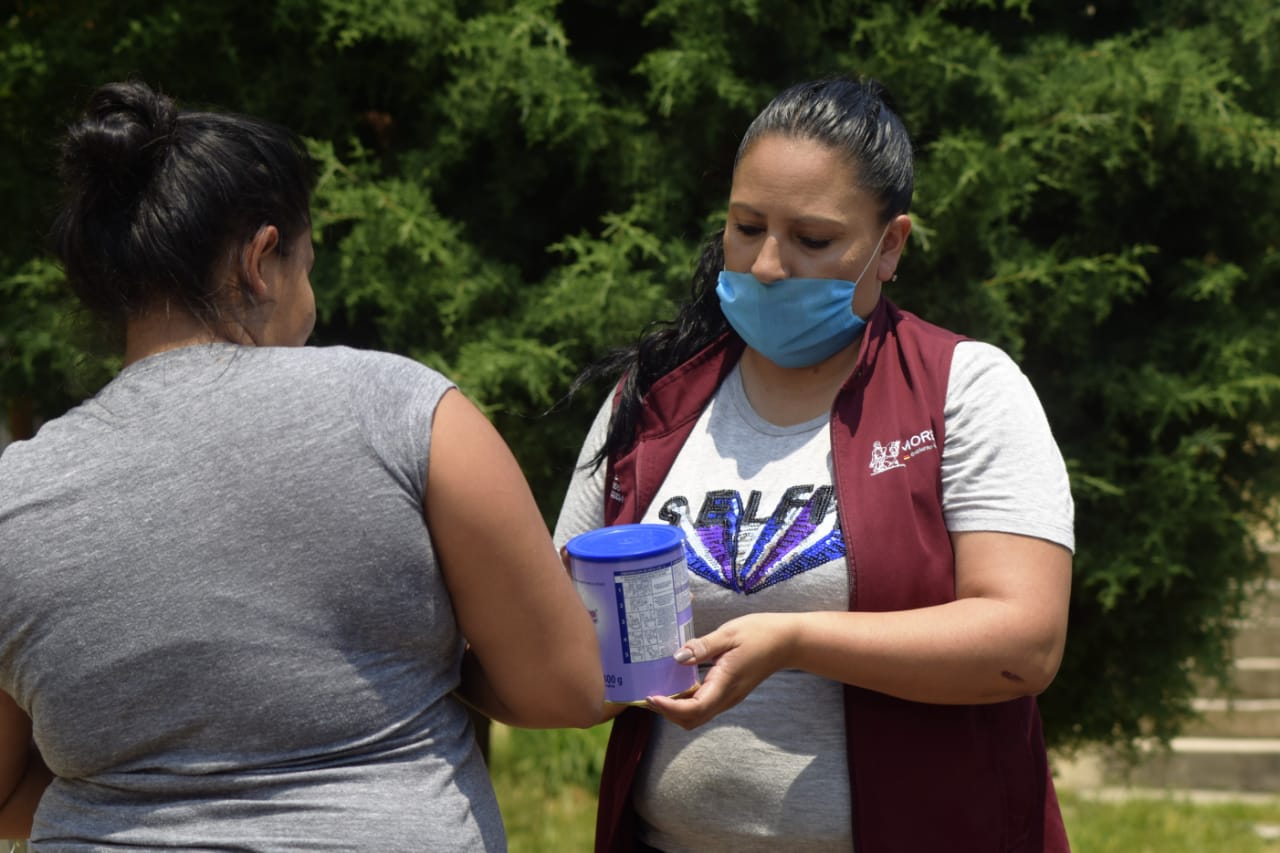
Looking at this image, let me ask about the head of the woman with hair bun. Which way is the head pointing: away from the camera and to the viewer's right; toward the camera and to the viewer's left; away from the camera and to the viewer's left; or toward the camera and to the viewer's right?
away from the camera and to the viewer's right

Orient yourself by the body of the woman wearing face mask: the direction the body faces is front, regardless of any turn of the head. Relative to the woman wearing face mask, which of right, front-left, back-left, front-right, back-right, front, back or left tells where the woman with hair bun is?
front

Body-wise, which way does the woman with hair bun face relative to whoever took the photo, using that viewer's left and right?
facing away from the viewer

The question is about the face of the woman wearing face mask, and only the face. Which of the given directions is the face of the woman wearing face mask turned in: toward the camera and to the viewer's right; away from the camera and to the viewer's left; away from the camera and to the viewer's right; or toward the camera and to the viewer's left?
toward the camera and to the viewer's left

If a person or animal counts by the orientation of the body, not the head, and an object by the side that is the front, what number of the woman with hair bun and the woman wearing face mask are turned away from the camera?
1

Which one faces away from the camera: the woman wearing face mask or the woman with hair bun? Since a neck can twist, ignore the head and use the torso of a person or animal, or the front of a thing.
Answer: the woman with hair bun

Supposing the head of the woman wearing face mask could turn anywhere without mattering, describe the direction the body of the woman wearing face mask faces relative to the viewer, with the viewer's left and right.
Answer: facing the viewer and to the left of the viewer

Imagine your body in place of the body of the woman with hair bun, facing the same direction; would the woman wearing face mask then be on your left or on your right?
on your right
